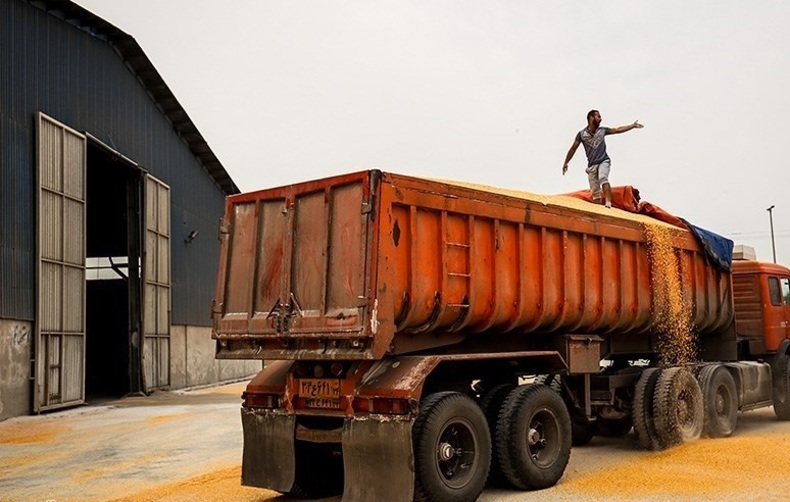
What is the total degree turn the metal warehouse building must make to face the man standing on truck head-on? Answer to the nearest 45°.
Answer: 0° — it already faces them

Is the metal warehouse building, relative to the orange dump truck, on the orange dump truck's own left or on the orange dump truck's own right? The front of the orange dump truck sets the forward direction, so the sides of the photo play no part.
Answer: on the orange dump truck's own left

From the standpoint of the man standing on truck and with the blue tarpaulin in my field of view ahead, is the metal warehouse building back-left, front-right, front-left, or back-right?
back-left

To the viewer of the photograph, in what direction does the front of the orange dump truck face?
facing away from the viewer and to the right of the viewer

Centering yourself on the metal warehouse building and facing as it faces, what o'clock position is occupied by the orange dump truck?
The orange dump truck is roughly at 1 o'clock from the metal warehouse building.

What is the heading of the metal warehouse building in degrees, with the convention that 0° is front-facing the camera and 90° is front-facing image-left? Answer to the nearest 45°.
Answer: approximately 315°

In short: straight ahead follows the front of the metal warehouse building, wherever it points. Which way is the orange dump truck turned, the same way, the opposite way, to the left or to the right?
to the left
